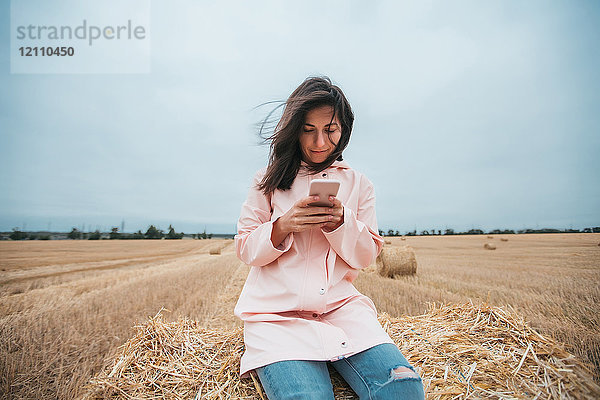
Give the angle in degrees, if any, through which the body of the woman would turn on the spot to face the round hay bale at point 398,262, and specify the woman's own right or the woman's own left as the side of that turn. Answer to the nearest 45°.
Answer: approximately 180°

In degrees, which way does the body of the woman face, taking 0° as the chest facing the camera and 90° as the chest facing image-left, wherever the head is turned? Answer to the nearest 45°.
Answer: approximately 0°
